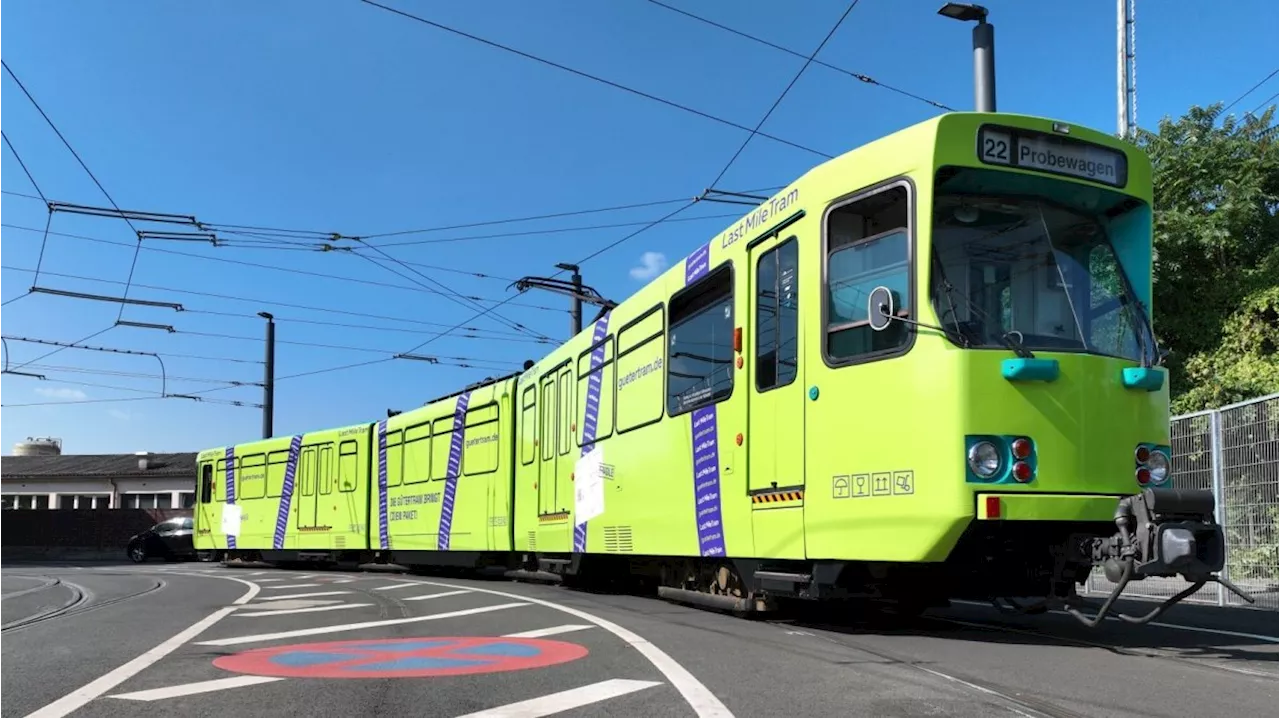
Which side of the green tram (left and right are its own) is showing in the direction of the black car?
back

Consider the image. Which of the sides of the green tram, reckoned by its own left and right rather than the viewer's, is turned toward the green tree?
left

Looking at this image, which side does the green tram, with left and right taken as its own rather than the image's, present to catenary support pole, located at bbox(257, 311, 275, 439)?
back

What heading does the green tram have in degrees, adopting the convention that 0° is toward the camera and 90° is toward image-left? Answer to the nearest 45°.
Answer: approximately 315°
